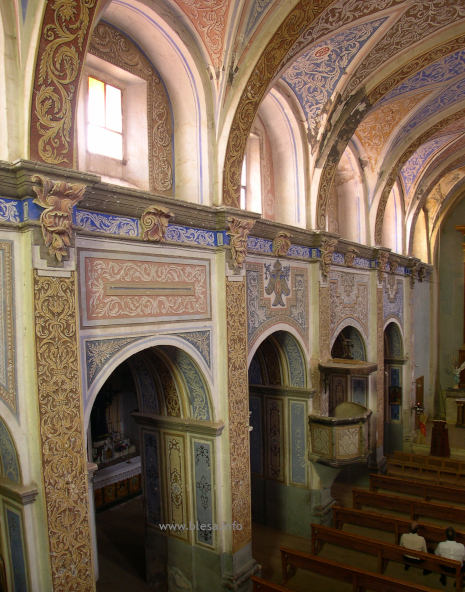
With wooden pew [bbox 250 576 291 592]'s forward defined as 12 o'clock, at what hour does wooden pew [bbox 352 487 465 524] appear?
wooden pew [bbox 352 487 465 524] is roughly at 12 o'clock from wooden pew [bbox 250 576 291 592].

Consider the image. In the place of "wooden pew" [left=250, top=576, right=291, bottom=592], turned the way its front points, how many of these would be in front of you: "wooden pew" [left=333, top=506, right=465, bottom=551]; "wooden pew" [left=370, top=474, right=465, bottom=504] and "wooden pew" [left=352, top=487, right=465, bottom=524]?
3

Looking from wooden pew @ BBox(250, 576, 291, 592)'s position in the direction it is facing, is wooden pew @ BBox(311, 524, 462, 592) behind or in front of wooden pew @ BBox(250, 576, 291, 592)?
in front

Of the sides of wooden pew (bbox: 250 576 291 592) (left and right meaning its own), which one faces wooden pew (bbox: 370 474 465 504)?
front

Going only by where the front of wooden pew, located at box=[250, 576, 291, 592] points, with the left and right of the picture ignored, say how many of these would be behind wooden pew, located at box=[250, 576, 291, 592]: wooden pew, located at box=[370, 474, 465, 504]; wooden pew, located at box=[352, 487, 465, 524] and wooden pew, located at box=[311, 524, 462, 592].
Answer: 0

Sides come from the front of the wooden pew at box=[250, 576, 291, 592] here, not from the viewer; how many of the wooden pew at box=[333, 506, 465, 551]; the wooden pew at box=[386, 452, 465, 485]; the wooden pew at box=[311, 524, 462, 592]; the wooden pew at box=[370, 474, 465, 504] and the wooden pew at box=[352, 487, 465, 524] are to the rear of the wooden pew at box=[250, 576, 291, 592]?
0

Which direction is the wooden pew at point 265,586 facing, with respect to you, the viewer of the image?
facing away from the viewer and to the right of the viewer

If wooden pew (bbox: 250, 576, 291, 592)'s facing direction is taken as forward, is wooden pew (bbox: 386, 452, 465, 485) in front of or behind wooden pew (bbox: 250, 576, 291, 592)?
in front

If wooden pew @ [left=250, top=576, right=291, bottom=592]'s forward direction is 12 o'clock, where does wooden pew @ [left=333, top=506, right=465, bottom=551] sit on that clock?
wooden pew @ [left=333, top=506, right=465, bottom=551] is roughly at 12 o'clock from wooden pew @ [left=250, top=576, right=291, bottom=592].
